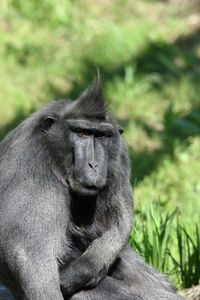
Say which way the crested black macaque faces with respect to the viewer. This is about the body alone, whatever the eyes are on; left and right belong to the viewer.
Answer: facing the viewer and to the right of the viewer
